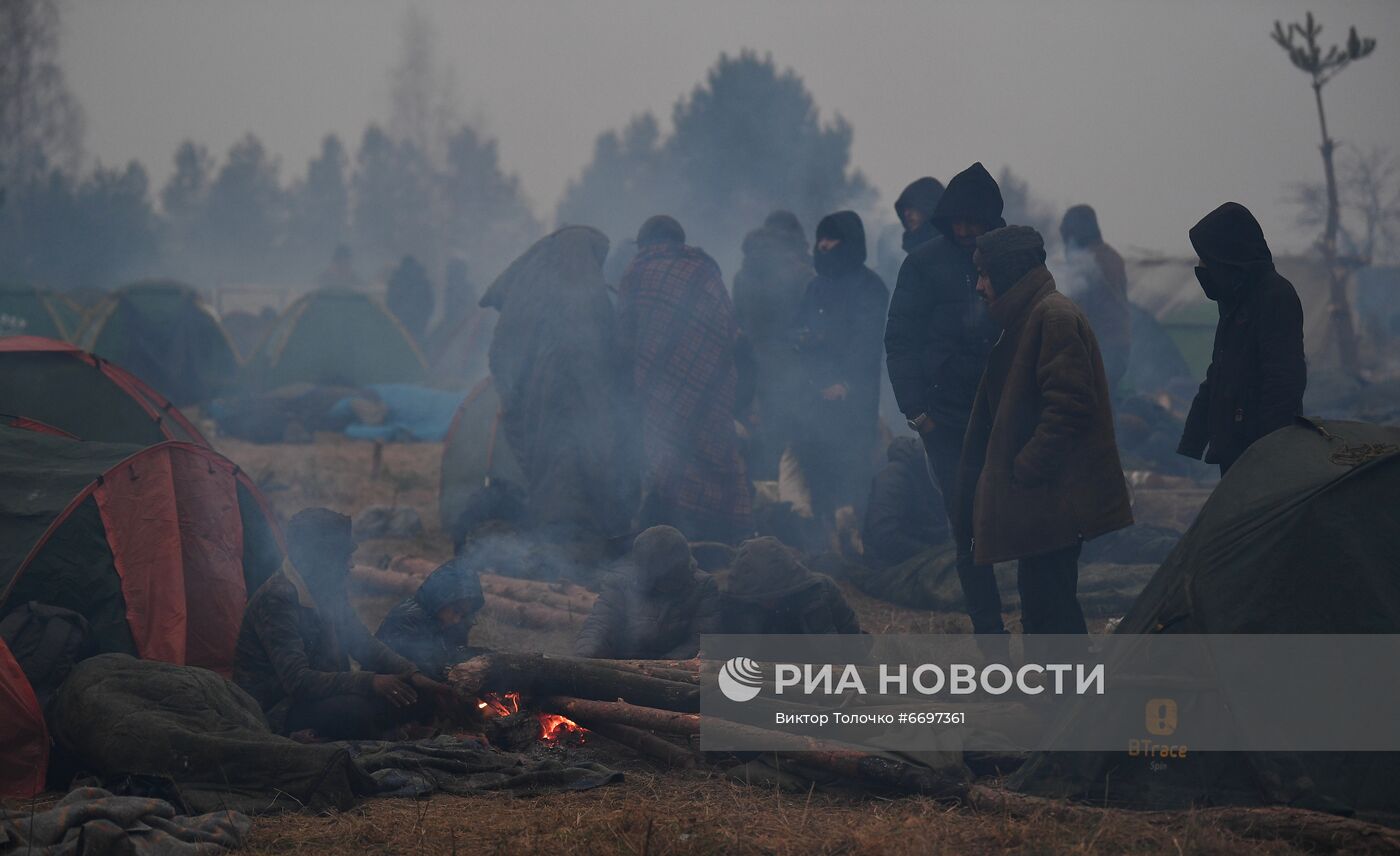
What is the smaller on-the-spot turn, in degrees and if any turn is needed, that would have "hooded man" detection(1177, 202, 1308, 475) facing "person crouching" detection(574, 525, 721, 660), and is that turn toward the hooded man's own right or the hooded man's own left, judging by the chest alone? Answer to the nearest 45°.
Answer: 0° — they already face them

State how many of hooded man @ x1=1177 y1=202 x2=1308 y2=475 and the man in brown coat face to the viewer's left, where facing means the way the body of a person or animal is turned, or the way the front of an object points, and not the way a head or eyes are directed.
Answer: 2

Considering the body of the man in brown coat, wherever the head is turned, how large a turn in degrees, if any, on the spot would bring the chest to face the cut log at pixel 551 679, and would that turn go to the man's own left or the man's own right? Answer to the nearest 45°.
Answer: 0° — they already face it

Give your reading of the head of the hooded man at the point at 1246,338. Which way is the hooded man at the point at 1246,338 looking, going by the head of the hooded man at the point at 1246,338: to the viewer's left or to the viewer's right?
to the viewer's left

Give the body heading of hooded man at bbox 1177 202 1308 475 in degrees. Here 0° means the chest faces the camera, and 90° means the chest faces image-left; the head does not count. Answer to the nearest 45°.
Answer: approximately 90°

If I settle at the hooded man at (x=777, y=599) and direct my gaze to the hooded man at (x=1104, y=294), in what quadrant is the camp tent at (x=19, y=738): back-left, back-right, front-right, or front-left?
back-left

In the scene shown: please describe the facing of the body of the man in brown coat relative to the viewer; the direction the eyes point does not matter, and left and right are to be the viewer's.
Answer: facing to the left of the viewer
